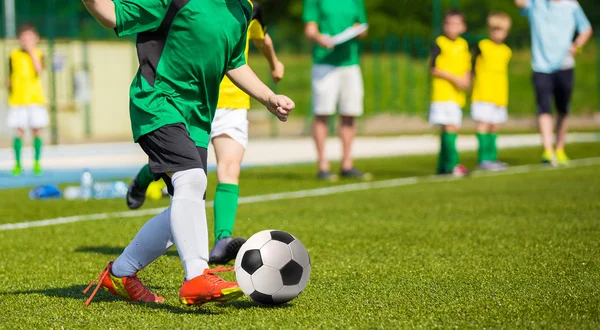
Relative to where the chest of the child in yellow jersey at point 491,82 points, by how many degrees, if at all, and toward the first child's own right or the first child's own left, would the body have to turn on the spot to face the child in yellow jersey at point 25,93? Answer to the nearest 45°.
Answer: approximately 135° to the first child's own right

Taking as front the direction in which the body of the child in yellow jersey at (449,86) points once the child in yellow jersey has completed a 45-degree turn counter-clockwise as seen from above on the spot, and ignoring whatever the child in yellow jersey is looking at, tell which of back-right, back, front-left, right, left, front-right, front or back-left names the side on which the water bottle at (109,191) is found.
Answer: back-right

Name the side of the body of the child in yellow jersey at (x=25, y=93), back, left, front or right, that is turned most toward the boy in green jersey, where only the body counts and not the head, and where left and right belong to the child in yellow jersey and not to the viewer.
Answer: front

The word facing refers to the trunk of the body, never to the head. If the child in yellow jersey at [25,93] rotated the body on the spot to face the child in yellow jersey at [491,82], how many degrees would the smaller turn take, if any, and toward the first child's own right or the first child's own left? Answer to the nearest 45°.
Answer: approximately 90° to the first child's own left

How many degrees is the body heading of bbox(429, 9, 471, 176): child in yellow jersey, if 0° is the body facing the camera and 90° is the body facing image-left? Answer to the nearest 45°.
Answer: approximately 315°

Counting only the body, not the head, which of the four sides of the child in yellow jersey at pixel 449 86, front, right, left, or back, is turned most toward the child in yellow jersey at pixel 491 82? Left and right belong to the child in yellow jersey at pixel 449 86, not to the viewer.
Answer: left

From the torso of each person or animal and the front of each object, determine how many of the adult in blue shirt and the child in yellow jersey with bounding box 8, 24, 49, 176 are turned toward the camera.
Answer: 2

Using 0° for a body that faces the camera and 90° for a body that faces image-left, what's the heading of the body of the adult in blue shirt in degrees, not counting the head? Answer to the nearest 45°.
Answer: approximately 0°

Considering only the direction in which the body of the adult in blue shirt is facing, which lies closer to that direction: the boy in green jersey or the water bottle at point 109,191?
the boy in green jersey

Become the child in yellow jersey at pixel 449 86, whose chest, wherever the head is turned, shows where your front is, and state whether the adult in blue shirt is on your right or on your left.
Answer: on your left

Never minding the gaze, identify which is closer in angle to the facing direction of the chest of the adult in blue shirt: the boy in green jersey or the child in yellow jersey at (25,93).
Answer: the boy in green jersey

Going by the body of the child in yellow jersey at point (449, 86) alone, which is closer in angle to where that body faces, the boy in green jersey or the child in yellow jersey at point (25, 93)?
the boy in green jersey

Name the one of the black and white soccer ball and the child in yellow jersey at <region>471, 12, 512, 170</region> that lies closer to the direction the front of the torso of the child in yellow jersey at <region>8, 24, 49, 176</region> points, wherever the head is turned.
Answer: the black and white soccer ball
